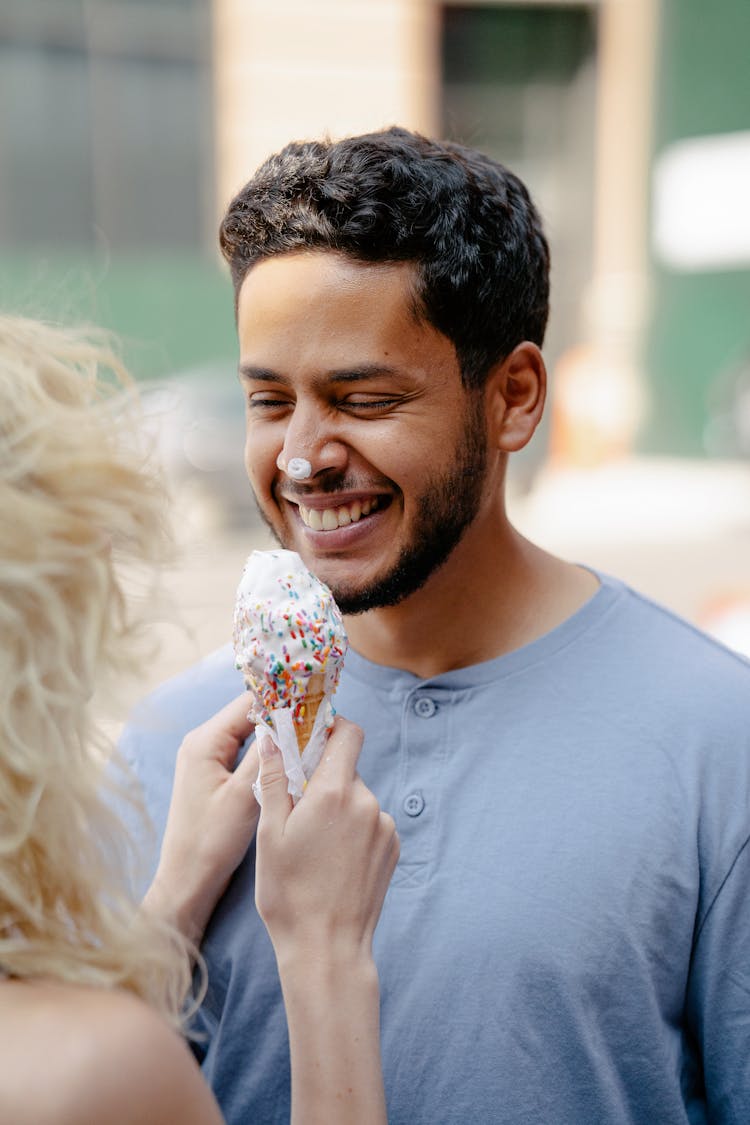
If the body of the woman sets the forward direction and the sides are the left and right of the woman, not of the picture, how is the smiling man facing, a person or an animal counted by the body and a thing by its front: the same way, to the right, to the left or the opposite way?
the opposite way

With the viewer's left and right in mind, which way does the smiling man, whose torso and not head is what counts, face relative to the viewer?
facing the viewer and to the left of the viewer

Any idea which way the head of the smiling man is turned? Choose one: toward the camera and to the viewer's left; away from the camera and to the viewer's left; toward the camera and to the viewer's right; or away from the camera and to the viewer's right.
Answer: toward the camera and to the viewer's left

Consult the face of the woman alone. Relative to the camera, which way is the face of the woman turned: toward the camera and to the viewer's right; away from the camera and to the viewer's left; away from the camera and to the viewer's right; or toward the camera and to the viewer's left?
away from the camera and to the viewer's right

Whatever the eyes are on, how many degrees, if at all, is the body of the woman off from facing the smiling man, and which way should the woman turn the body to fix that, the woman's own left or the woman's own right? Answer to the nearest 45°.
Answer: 0° — they already face them

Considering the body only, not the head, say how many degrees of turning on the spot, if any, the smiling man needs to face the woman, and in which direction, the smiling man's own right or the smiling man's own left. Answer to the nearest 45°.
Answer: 0° — they already face them

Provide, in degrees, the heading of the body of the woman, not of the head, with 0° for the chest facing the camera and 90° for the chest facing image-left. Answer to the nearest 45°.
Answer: approximately 225°
